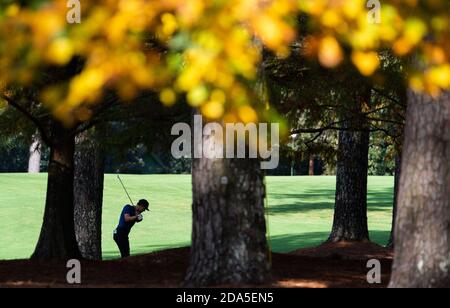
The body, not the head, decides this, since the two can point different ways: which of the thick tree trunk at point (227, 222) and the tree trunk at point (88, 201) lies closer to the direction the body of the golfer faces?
the thick tree trunk

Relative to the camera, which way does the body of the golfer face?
to the viewer's right

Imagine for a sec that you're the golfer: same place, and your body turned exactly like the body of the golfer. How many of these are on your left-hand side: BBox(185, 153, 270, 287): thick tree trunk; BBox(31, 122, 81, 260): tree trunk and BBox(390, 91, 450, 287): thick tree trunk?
0

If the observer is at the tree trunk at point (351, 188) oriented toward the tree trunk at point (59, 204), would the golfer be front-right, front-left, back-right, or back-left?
front-right

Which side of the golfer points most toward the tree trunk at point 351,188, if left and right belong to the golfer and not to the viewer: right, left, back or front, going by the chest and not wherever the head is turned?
front

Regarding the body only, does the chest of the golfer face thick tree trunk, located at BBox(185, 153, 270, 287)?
no

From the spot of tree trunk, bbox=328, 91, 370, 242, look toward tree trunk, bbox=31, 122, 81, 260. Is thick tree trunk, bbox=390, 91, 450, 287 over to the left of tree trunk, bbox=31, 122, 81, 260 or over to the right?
left

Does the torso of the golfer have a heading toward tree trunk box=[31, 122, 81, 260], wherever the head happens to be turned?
no

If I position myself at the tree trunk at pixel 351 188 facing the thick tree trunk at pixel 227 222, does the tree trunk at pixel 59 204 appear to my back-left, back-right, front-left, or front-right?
front-right

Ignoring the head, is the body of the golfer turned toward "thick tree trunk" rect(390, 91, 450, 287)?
no

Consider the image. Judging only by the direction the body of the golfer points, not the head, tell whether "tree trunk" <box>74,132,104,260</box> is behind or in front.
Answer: behind
